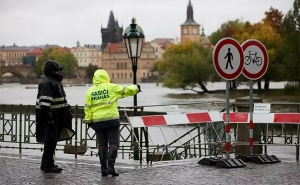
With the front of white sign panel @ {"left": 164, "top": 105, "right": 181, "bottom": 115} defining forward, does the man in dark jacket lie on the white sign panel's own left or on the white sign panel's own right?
on the white sign panel's own right

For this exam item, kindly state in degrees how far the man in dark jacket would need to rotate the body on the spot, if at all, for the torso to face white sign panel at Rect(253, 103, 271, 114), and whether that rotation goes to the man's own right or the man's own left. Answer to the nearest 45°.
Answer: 0° — they already face it

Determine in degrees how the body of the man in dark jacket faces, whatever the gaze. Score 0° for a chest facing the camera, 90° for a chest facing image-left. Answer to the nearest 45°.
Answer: approximately 270°

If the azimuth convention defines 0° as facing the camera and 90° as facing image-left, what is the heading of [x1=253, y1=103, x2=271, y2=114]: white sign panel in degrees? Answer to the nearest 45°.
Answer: approximately 0°

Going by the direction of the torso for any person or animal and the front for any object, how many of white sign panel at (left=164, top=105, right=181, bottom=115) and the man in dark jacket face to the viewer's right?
1

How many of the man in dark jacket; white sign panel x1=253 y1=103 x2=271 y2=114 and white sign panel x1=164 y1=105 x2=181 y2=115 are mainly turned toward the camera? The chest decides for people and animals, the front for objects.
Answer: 2
